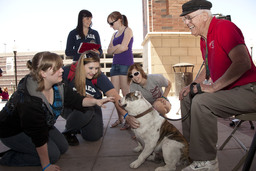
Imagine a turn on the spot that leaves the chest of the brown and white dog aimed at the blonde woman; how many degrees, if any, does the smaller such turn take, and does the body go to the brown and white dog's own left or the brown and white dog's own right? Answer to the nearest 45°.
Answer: approximately 45° to the brown and white dog's own right

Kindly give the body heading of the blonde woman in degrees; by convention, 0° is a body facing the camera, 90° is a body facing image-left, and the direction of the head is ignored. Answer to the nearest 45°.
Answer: approximately 315°

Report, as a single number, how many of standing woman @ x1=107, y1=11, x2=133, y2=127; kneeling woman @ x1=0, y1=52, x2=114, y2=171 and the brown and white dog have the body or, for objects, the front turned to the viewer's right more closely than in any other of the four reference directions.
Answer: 1

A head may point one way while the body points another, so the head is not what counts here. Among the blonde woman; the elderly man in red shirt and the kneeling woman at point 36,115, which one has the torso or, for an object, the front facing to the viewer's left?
the elderly man in red shirt

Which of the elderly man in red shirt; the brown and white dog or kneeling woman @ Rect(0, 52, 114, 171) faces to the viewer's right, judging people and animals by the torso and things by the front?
the kneeling woman

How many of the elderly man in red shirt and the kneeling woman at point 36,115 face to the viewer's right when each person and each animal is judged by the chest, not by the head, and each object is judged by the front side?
1

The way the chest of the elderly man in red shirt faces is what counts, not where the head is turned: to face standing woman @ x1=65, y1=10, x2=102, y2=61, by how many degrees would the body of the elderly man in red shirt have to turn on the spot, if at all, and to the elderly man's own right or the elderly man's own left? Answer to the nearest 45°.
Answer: approximately 45° to the elderly man's own right

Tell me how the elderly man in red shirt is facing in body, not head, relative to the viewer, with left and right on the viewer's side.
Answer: facing to the left of the viewer

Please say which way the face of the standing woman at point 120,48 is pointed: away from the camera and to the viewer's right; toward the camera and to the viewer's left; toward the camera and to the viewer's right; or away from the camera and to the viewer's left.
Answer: toward the camera and to the viewer's left

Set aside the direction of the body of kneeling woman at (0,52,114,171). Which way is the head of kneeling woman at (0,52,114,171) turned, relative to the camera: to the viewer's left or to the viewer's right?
to the viewer's right

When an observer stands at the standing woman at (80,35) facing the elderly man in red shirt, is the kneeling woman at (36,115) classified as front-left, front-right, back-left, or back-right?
front-right

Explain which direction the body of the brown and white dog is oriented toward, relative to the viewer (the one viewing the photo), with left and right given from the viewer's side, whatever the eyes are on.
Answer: facing to the left of the viewer

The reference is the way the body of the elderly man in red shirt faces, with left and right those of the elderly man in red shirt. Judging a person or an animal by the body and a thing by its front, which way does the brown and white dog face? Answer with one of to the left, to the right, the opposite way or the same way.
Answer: the same way

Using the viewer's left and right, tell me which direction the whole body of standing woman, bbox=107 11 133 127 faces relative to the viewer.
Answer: facing the viewer and to the left of the viewer
